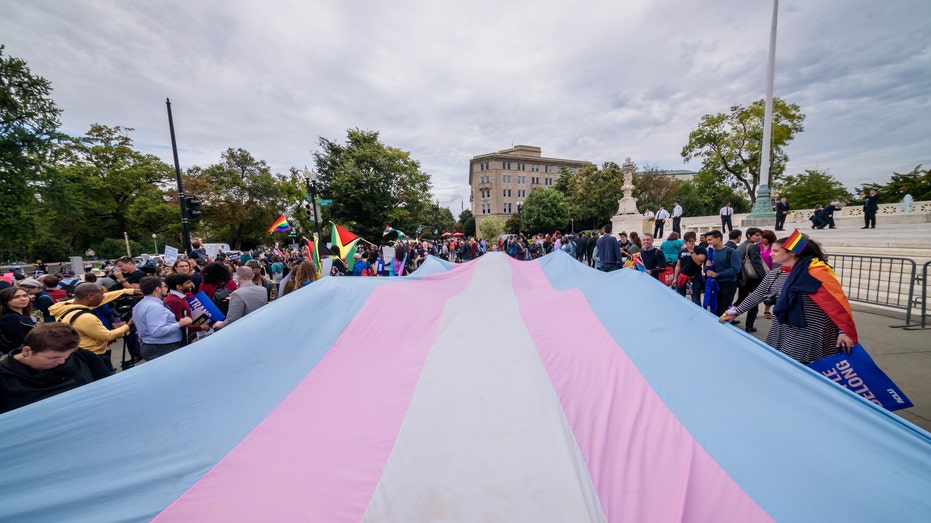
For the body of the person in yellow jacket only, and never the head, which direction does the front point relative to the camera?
to the viewer's right

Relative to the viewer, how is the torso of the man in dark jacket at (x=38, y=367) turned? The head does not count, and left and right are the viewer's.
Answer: facing the viewer and to the right of the viewer

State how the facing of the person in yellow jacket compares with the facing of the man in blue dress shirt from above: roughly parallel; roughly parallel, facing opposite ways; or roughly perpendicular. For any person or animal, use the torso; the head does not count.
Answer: roughly parallel

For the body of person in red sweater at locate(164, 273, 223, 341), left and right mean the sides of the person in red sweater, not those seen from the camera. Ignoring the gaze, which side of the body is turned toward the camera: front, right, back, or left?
right

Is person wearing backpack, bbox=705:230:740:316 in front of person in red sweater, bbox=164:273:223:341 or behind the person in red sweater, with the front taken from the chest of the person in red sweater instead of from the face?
in front

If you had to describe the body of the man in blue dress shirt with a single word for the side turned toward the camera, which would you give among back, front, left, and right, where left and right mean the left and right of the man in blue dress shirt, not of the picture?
right

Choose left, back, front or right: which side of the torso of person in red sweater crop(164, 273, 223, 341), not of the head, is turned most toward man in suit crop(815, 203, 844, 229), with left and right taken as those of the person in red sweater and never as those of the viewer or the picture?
front

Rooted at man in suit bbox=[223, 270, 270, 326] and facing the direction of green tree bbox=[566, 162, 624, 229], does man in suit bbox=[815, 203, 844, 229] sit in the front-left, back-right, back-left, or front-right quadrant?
front-right

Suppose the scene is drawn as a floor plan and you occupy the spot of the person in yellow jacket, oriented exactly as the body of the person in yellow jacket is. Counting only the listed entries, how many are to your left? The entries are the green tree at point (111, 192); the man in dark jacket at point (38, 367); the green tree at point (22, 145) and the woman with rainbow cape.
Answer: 2

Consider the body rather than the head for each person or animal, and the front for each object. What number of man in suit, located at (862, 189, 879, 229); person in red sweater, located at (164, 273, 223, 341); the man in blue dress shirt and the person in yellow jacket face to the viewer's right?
3

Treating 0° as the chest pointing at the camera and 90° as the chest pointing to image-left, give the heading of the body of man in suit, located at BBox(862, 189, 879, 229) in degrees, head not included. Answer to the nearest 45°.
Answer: approximately 45°

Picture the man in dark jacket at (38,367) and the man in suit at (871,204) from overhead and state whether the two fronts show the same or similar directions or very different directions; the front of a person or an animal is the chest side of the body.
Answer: very different directions

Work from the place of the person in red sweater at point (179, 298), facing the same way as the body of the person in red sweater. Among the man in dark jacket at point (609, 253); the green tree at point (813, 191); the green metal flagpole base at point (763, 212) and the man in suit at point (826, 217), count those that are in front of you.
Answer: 4
